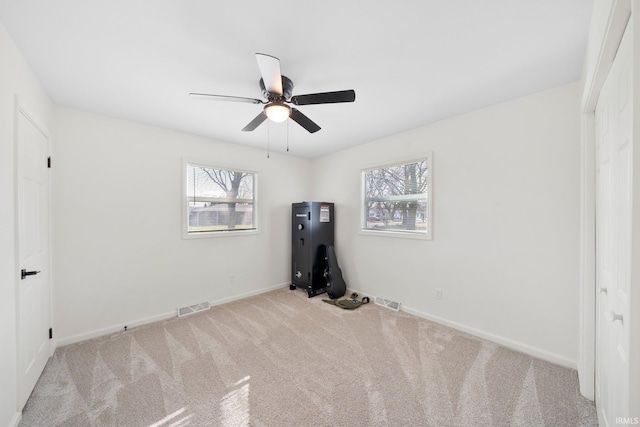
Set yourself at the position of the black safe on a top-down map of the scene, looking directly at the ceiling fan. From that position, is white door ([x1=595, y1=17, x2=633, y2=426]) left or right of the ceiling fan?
left

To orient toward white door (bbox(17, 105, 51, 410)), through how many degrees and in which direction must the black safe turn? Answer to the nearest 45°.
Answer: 0° — it already faces it

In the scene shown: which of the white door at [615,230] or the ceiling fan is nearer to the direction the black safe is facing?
the ceiling fan

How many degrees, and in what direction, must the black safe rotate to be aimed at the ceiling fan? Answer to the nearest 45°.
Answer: approximately 45° to its left

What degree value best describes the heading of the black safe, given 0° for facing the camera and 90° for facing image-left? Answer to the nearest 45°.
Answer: approximately 45°

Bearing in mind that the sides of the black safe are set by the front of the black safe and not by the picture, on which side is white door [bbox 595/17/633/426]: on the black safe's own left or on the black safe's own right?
on the black safe's own left
